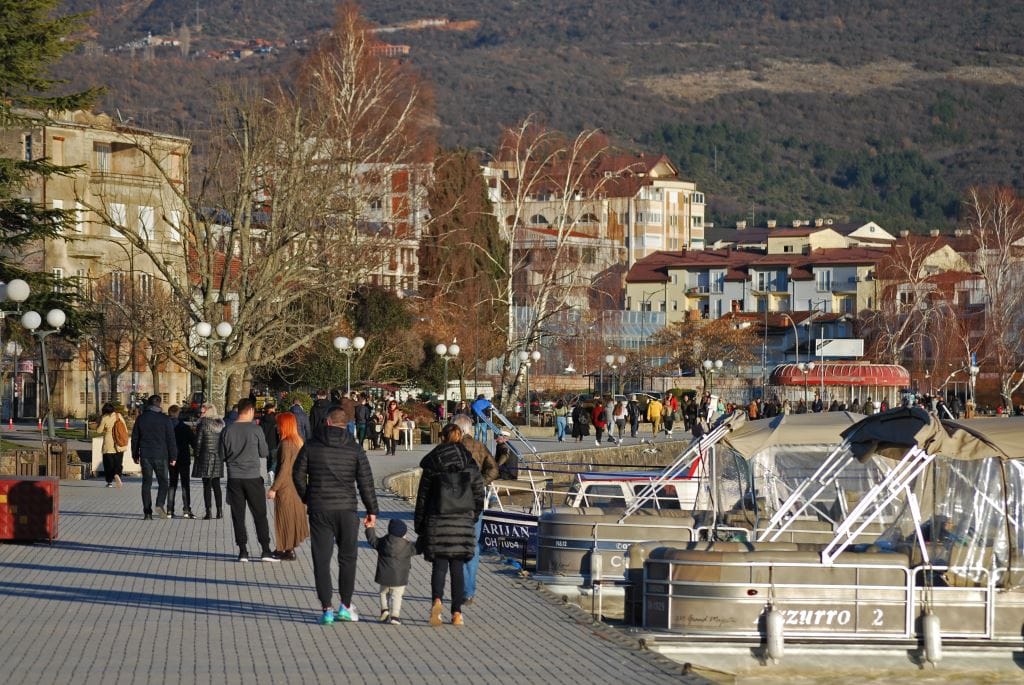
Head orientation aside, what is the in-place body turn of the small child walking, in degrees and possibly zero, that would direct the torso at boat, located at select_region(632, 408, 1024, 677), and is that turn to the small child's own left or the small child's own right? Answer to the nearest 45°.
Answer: approximately 90° to the small child's own right

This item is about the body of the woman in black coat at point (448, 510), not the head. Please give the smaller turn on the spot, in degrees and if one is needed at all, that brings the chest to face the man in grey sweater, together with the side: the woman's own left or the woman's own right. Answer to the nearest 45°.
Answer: approximately 45° to the woman's own left

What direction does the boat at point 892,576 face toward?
to the viewer's left

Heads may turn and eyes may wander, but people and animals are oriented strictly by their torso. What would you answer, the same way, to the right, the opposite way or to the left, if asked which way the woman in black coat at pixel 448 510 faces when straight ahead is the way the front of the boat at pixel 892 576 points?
to the right

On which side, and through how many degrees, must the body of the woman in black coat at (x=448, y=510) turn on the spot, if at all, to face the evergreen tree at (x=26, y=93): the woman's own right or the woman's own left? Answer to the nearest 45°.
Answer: approximately 45° to the woman's own left

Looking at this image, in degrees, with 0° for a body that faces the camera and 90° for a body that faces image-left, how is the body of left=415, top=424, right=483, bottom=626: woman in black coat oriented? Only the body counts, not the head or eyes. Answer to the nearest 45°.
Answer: approximately 180°

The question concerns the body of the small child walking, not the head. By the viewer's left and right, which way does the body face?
facing away from the viewer

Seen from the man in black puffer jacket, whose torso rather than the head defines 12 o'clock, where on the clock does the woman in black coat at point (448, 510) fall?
The woman in black coat is roughly at 3 o'clock from the man in black puffer jacket.

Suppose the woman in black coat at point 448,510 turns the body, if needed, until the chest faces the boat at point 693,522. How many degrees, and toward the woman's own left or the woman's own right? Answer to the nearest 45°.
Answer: approximately 45° to the woman's own right

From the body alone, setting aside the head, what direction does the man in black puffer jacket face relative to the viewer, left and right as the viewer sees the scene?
facing away from the viewer

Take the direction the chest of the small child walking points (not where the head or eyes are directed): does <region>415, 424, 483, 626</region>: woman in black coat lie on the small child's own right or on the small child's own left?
on the small child's own right

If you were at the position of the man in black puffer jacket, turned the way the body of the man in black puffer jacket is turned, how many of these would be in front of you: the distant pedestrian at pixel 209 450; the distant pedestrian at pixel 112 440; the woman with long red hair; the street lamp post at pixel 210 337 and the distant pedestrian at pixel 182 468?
5

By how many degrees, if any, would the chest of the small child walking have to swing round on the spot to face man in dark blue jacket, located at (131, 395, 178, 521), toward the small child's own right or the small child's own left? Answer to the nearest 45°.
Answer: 0° — they already face them
